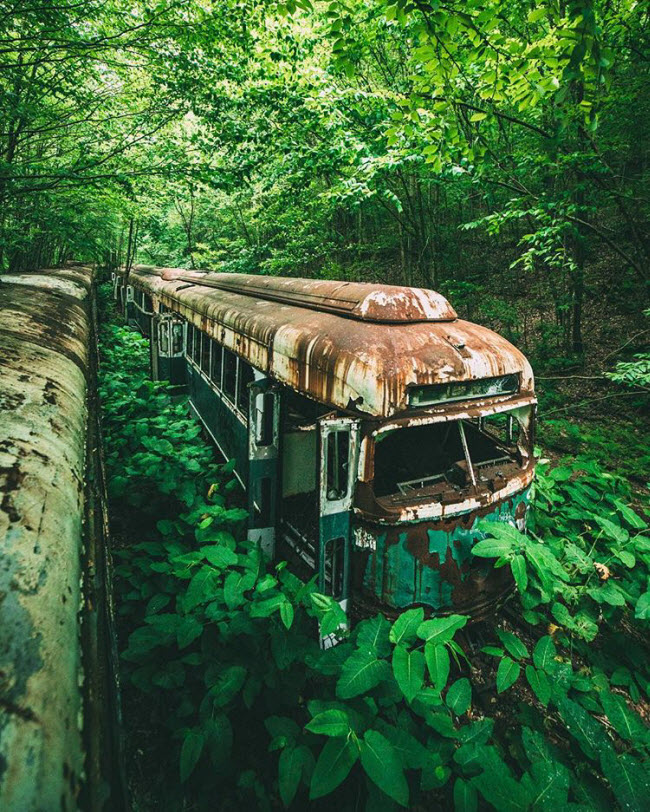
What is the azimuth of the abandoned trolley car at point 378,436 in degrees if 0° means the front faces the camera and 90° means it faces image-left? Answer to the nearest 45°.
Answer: approximately 315°

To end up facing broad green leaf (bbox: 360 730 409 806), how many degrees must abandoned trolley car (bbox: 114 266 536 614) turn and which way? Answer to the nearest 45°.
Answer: approximately 45° to its right

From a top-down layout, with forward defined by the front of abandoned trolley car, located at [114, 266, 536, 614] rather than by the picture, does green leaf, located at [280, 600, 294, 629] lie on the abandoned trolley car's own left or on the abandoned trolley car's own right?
on the abandoned trolley car's own right

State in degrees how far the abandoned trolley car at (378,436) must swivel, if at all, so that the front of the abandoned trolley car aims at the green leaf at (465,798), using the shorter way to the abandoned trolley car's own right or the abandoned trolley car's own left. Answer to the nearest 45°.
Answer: approximately 45° to the abandoned trolley car's own right

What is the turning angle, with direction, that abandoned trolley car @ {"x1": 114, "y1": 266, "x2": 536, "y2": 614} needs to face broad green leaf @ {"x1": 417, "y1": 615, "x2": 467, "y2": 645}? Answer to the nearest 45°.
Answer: approximately 45° to its right

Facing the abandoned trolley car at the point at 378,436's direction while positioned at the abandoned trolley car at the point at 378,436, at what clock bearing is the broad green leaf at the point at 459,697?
The broad green leaf is roughly at 1 o'clock from the abandoned trolley car.

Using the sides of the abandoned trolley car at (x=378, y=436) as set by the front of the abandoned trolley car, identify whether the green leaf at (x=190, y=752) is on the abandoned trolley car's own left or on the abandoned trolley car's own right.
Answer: on the abandoned trolley car's own right

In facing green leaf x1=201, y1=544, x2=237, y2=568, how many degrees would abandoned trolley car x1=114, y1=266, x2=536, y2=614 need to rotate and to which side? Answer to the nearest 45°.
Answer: approximately 90° to its right

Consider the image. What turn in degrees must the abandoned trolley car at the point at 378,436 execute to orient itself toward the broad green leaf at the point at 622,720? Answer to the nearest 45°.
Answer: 0° — it already faces it
